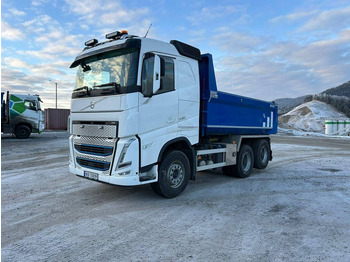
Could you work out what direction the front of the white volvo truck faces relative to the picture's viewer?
facing the viewer and to the left of the viewer

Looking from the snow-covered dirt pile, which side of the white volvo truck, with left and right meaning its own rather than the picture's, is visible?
back
